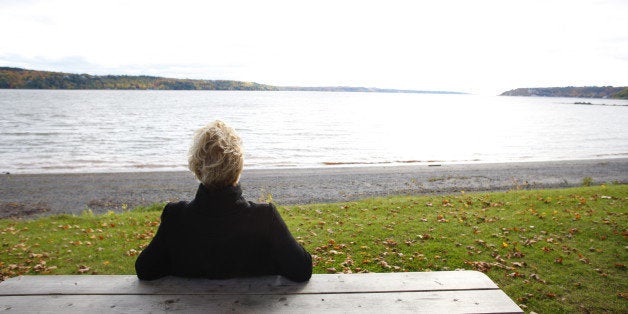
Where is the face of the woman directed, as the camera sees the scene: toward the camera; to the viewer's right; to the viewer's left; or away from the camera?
away from the camera

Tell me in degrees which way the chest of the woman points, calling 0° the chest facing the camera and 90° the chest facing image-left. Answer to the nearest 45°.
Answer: approximately 180°
